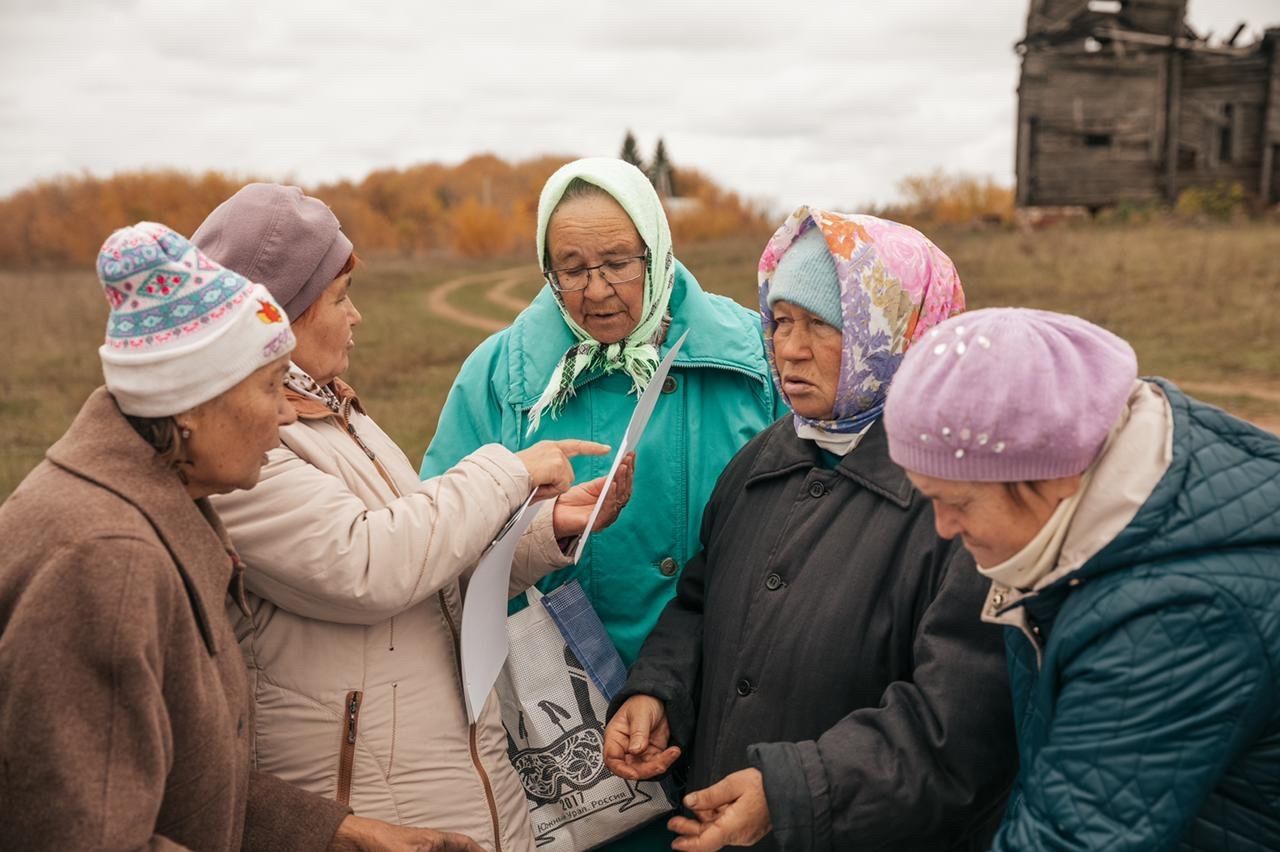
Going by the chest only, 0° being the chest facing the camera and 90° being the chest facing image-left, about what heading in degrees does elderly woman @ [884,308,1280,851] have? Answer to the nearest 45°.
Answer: approximately 90°

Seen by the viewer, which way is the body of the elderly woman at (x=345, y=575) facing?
to the viewer's right

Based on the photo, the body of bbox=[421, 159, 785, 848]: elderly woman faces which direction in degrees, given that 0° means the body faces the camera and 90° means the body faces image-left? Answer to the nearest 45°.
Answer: approximately 0°

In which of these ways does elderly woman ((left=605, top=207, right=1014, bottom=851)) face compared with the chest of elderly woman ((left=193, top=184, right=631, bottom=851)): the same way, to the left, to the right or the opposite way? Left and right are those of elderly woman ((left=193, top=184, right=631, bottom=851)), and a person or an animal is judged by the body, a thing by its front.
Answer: the opposite way

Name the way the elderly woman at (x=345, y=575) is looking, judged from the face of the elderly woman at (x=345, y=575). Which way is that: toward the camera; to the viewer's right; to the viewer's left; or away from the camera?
to the viewer's right

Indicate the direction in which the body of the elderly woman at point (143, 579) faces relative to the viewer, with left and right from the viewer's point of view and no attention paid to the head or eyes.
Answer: facing to the right of the viewer

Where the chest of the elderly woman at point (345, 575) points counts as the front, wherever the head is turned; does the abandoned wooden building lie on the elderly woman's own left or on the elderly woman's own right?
on the elderly woman's own left

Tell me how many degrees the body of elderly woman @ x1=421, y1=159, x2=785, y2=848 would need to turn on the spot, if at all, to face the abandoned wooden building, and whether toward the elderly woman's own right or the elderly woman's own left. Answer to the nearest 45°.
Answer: approximately 135° to the elderly woman's own left

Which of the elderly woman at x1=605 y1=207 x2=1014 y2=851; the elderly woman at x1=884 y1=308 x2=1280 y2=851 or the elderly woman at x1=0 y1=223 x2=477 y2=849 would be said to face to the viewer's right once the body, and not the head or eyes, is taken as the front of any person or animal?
the elderly woman at x1=0 y1=223 x2=477 y2=849

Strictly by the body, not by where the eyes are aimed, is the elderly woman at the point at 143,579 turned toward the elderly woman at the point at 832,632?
yes
